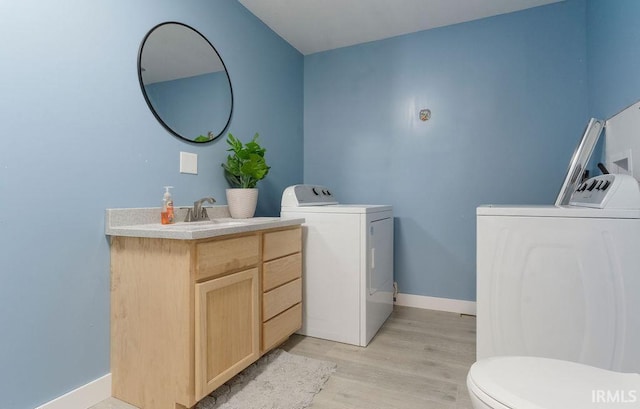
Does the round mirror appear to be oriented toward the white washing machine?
yes

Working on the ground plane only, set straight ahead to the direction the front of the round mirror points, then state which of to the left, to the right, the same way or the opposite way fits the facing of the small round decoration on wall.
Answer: to the right

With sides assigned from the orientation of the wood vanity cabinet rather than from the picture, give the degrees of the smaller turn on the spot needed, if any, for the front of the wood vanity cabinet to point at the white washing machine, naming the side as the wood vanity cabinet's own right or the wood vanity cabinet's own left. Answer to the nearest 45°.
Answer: approximately 45° to the wood vanity cabinet's own left

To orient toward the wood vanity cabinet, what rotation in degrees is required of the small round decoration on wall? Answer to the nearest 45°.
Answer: approximately 45° to its right

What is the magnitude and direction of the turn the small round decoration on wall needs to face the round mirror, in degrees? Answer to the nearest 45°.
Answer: approximately 45° to its right

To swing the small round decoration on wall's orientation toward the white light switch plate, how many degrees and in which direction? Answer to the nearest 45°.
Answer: approximately 45° to its right

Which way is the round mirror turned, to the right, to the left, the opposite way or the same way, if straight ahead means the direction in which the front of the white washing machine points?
the opposite way

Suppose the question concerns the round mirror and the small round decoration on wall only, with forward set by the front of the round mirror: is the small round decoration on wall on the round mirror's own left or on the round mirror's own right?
on the round mirror's own left

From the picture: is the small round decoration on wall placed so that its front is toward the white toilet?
yes

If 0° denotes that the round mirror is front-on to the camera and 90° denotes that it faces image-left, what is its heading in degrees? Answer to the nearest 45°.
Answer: approximately 315°

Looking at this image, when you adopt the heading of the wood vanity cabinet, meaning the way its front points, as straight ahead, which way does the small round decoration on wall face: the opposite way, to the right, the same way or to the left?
to the right

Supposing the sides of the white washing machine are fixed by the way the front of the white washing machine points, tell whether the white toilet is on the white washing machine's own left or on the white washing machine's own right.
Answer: on the white washing machine's own left
